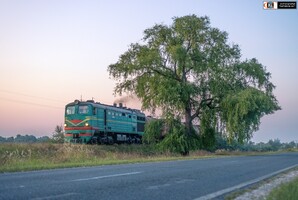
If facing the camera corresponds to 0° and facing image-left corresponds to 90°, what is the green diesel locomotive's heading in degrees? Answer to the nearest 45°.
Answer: approximately 45°

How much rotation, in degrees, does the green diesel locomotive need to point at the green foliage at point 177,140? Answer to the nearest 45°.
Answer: approximately 135° to its left

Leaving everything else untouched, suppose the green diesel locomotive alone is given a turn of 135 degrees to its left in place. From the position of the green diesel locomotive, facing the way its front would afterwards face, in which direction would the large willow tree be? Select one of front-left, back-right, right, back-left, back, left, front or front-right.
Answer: front
